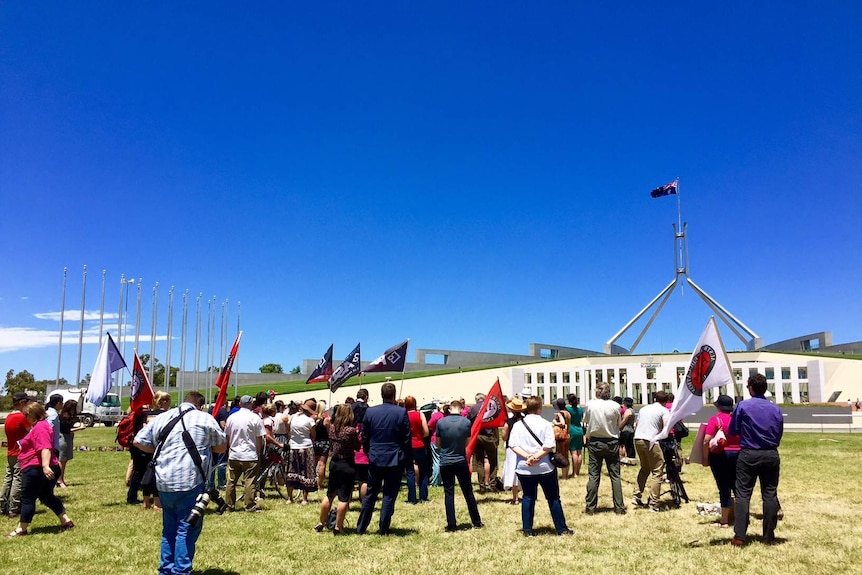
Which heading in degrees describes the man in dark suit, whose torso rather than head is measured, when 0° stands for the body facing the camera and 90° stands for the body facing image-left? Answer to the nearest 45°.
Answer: approximately 180°

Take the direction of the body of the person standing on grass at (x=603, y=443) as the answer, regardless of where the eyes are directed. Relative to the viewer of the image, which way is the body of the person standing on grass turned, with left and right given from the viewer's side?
facing away from the viewer

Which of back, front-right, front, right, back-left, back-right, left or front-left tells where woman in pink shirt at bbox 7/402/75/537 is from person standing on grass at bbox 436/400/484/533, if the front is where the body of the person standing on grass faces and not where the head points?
left

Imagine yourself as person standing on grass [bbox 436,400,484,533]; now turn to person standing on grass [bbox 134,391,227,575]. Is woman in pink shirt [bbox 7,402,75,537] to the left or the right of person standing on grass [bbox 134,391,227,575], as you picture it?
right

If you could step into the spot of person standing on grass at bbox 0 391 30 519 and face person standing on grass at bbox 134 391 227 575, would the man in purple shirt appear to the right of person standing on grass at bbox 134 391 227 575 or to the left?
left

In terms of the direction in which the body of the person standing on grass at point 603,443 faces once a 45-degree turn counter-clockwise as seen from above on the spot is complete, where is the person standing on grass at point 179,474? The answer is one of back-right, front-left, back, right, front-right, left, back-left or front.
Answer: left

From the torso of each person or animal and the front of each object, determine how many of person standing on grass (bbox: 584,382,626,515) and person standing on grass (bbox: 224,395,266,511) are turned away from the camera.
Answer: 2

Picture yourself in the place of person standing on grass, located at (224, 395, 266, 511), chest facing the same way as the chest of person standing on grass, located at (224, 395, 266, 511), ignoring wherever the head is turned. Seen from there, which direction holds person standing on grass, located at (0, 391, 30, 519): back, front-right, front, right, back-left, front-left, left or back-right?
left

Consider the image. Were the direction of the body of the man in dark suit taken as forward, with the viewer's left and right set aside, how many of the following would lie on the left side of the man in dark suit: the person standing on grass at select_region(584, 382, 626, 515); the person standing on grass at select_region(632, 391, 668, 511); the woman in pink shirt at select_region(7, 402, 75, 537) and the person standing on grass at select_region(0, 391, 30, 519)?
2

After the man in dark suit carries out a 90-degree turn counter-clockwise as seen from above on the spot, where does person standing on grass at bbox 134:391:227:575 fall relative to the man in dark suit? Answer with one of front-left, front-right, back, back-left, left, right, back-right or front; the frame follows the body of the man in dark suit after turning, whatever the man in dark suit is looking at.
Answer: front-left

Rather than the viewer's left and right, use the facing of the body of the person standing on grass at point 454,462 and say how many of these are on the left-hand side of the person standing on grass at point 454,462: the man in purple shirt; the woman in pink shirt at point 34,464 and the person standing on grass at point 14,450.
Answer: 2

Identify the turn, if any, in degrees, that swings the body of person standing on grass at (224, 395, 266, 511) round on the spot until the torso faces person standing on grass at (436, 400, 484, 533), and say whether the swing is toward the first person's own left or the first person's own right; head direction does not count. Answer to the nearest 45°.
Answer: approximately 135° to the first person's own right

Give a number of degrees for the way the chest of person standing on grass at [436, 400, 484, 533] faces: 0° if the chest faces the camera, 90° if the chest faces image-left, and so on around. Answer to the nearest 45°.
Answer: approximately 180°
